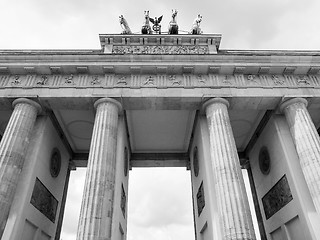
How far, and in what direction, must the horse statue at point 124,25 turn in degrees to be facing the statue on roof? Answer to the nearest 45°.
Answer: approximately 135° to its left

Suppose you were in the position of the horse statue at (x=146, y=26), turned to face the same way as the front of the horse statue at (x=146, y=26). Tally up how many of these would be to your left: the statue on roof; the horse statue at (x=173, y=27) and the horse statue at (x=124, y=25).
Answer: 2

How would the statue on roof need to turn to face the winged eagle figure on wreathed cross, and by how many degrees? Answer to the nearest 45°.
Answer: approximately 135° to its right

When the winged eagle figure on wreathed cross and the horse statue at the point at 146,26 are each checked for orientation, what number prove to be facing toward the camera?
2

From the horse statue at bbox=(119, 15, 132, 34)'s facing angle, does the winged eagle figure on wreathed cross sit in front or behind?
behind

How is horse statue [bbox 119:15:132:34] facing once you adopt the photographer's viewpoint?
facing the viewer and to the left of the viewer

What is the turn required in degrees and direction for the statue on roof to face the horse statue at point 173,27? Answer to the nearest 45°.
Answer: approximately 135° to its right
